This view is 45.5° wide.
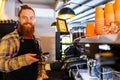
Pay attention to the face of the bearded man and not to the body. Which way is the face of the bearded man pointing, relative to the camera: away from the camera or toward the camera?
toward the camera

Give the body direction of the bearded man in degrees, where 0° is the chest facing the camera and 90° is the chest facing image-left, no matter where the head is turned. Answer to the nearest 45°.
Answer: approximately 315°
